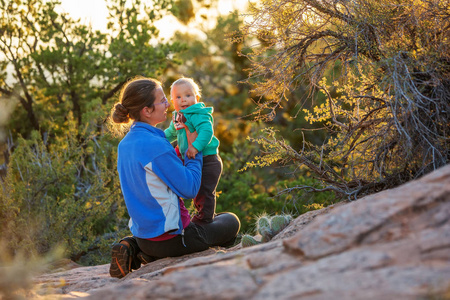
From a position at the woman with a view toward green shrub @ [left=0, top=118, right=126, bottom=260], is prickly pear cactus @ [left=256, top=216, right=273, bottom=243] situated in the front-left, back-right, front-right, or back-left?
back-right

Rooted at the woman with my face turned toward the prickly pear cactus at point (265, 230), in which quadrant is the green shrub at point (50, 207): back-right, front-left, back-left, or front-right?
back-left

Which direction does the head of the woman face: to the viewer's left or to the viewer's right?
to the viewer's right

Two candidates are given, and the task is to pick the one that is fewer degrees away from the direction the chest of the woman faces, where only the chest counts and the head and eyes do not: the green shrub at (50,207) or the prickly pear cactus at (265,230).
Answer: the prickly pear cactus

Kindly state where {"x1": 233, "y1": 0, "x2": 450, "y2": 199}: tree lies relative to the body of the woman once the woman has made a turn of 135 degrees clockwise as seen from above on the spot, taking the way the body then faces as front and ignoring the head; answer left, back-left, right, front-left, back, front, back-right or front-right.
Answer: left

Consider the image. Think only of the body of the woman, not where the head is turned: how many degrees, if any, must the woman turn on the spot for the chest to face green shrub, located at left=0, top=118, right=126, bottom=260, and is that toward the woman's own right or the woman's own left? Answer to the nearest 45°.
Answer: approximately 90° to the woman's own left

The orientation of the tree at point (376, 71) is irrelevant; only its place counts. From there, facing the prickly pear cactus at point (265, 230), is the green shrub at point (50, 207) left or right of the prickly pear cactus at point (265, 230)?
right

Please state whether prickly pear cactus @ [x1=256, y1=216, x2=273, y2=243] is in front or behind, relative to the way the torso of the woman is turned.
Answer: in front

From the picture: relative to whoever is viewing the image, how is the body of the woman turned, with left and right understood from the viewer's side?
facing away from the viewer and to the right of the viewer
